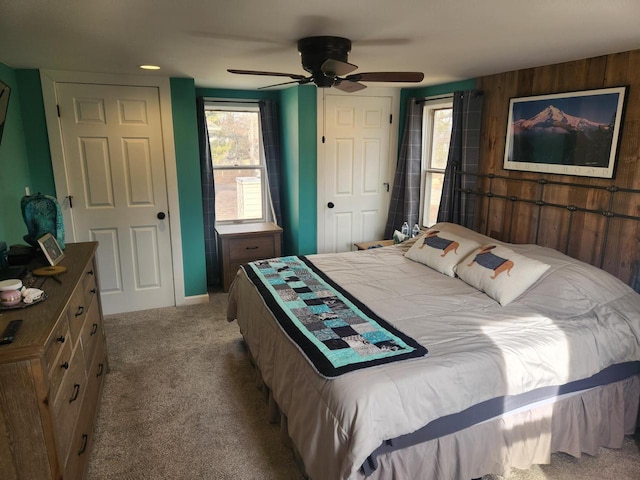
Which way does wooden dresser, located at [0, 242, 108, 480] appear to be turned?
to the viewer's right

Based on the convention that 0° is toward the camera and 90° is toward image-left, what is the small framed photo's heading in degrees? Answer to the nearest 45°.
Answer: approximately 315°

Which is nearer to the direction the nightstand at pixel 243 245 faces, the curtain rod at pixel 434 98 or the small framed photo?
the small framed photo

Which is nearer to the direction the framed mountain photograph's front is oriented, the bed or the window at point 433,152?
the bed

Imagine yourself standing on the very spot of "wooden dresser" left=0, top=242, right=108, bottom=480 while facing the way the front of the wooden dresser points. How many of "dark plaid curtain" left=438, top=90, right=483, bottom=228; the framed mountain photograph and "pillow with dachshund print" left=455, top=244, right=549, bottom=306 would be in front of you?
3

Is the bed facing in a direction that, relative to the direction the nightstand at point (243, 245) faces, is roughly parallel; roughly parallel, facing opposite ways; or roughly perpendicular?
roughly perpendicular

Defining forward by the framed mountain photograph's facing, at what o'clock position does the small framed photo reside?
The small framed photo is roughly at 12 o'clock from the framed mountain photograph.

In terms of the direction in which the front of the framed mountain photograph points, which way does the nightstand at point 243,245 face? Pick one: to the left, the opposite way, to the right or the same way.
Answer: to the left

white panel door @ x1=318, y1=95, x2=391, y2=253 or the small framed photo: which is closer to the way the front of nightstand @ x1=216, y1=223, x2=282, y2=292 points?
the small framed photo

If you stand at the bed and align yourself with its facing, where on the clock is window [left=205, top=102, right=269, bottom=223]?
The window is roughly at 3 o'clock from the bed.

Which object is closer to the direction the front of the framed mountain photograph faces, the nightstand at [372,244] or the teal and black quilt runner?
the teal and black quilt runner
